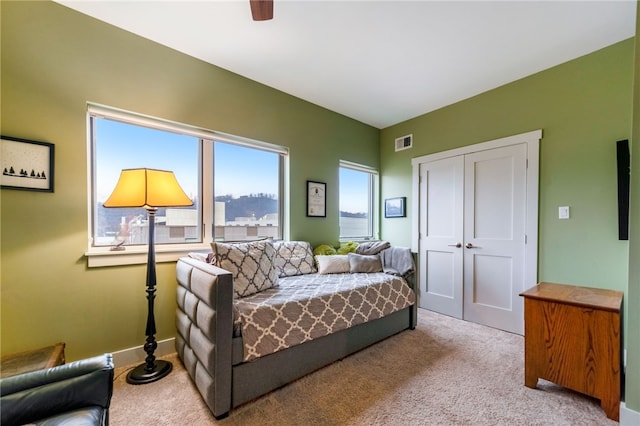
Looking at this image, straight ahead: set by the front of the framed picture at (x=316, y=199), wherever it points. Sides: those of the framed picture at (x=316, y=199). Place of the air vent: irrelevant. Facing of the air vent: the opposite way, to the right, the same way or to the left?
to the right

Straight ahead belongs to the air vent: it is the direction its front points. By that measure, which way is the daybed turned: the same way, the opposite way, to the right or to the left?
to the left

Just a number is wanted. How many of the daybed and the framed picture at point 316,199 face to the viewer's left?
0

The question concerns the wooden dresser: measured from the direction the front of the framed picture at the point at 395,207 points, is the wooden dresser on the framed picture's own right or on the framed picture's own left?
on the framed picture's own left

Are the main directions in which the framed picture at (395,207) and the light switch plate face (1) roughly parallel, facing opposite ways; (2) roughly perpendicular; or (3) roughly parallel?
roughly parallel

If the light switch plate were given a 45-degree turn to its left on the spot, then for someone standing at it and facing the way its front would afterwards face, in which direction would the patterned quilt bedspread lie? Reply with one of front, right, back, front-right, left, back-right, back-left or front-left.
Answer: right

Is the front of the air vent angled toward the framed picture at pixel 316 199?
yes

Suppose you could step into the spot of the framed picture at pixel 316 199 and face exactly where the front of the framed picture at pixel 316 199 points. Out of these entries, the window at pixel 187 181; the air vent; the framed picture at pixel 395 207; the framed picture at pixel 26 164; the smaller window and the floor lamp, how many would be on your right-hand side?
3

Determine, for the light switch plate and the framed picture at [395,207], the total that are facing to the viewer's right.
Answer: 0

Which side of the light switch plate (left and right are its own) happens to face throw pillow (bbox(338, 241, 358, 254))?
right

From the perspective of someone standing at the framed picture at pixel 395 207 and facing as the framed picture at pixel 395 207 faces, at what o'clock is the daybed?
The daybed is roughly at 11 o'clock from the framed picture.

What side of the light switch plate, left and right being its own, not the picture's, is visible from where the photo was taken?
front

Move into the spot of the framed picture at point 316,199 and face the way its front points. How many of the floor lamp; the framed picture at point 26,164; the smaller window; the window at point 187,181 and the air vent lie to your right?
3

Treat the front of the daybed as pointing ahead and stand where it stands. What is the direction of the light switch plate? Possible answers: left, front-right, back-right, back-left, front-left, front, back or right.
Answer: front-left

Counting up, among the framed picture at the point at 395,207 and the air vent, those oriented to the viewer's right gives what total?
0

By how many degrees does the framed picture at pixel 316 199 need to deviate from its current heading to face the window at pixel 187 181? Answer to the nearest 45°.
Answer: approximately 90° to its right
